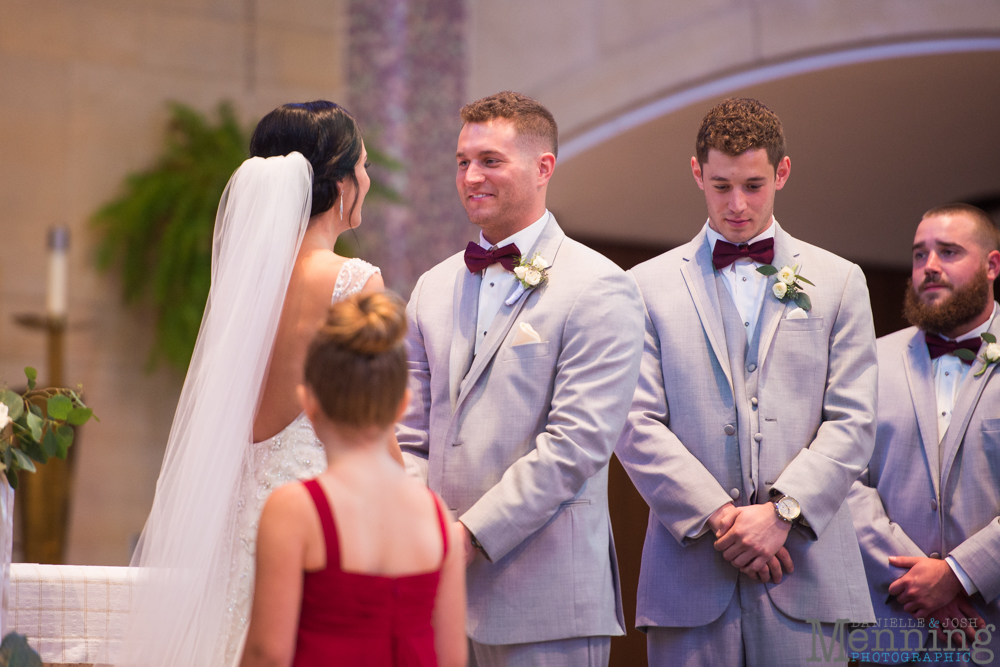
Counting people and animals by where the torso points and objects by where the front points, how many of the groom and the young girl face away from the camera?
1

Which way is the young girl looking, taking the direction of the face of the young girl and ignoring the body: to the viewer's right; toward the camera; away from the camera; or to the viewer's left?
away from the camera

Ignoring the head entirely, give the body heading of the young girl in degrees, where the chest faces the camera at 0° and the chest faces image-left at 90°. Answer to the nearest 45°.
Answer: approximately 180°

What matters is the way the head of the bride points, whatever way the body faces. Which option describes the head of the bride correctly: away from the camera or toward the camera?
away from the camera

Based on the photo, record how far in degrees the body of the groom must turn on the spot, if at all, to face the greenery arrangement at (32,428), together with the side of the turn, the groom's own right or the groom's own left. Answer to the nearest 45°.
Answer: approximately 45° to the groom's own right

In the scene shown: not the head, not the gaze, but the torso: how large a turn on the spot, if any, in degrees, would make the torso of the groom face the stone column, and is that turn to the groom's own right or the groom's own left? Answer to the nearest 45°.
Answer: approximately 135° to the groom's own right

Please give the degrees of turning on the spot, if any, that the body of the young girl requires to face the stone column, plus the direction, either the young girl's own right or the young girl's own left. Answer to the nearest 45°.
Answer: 0° — they already face it

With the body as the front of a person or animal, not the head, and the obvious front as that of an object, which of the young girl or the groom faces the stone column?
the young girl

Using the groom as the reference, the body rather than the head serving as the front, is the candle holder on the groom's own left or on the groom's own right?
on the groom's own right

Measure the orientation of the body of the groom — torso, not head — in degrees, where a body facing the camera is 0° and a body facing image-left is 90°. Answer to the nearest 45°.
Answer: approximately 45°

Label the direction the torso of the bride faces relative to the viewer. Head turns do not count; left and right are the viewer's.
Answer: facing away from the viewer and to the right of the viewer

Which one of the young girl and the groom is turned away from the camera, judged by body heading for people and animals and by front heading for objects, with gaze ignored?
the young girl

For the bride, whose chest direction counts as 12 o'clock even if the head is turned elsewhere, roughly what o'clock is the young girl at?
The young girl is roughly at 4 o'clock from the bride.
